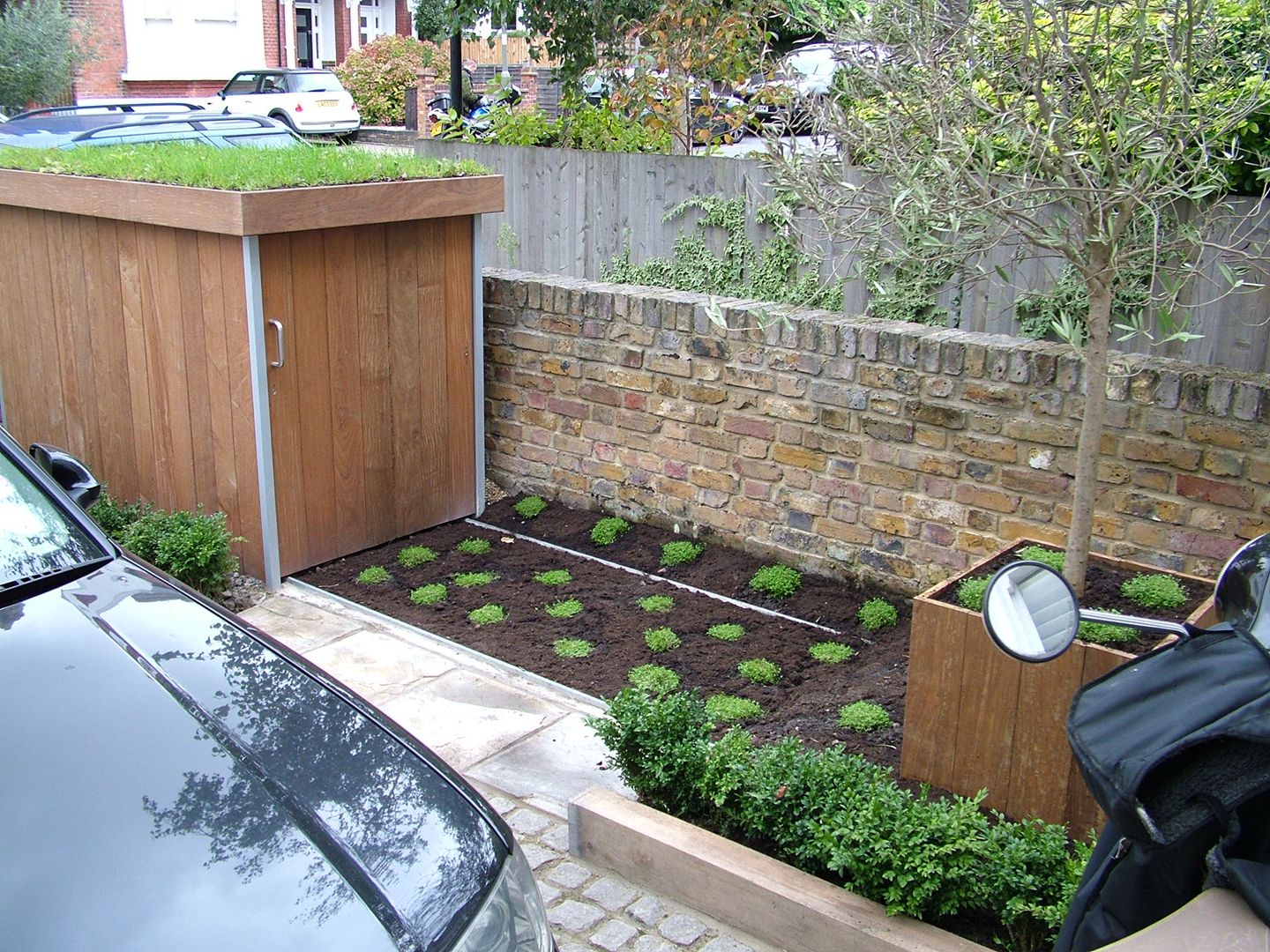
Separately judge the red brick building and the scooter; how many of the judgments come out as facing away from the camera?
1

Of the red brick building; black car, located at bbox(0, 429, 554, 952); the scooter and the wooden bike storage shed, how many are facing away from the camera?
1

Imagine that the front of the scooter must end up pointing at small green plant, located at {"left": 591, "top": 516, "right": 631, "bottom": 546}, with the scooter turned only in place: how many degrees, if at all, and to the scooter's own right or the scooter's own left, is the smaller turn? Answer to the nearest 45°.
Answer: approximately 45° to the scooter's own left

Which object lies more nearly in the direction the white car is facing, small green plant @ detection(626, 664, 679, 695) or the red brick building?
the red brick building

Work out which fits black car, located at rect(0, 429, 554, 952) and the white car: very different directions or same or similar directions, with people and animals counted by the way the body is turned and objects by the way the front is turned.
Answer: very different directions

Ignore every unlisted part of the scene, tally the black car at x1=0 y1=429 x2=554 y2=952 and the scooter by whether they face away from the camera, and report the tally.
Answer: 1

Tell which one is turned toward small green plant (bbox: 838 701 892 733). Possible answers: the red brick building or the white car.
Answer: the red brick building

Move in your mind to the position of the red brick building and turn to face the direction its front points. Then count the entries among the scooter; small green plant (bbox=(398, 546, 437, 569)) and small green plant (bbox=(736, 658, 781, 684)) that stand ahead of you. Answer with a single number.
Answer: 3

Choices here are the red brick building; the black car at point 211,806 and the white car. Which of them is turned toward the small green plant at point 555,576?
the red brick building

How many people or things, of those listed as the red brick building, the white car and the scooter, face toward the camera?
1

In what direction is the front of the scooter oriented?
away from the camera

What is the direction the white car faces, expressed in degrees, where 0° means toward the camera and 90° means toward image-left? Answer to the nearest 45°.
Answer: approximately 135°

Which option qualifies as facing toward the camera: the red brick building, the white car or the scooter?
the red brick building

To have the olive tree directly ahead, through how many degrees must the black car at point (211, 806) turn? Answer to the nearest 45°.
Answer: approximately 90° to its left

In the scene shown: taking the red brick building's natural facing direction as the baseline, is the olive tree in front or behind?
in front

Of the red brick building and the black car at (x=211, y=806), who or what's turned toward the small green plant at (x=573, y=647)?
the red brick building

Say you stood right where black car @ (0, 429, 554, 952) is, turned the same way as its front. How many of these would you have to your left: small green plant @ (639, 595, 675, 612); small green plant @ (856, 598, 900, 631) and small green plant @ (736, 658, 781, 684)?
3

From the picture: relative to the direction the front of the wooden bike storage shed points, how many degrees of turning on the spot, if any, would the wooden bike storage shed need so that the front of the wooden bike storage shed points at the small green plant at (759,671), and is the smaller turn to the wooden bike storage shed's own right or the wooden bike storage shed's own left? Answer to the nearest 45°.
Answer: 0° — it already faces it
